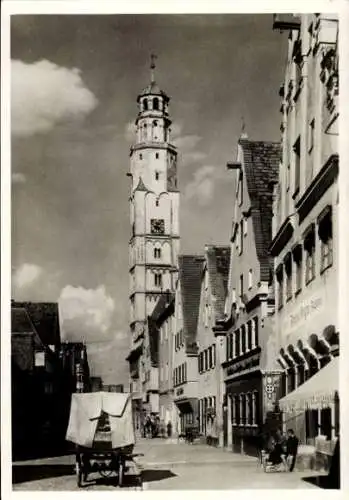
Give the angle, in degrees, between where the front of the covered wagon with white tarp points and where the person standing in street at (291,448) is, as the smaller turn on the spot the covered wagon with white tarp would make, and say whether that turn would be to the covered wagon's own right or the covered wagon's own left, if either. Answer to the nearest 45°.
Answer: approximately 90° to the covered wagon's own right

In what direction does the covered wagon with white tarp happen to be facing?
away from the camera
